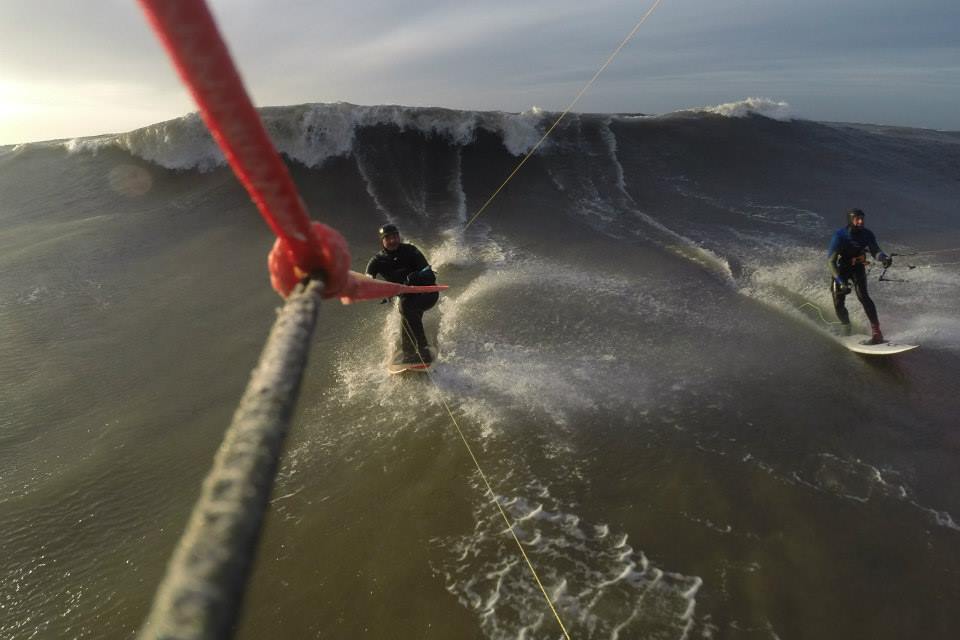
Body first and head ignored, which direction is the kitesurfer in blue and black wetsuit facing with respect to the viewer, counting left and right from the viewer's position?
facing the viewer and to the right of the viewer

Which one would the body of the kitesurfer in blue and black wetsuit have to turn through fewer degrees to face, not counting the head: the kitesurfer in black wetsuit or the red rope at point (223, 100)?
the red rope

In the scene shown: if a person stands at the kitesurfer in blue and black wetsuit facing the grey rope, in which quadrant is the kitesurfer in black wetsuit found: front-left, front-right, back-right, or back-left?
front-right

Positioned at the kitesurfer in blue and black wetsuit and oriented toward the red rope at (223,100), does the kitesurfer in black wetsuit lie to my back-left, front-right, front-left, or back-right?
front-right

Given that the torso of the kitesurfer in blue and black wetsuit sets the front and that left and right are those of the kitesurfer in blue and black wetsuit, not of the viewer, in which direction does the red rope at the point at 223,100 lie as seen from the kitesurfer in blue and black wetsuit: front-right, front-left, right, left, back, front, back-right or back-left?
front-right

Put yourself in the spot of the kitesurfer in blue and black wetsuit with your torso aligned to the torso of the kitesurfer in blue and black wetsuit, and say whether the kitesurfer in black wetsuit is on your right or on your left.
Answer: on your right
